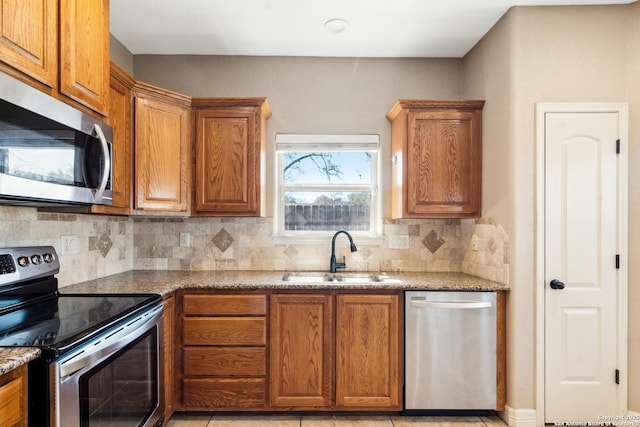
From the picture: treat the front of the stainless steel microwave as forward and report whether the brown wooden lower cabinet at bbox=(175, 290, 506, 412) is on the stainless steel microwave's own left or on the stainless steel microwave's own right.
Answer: on the stainless steel microwave's own left

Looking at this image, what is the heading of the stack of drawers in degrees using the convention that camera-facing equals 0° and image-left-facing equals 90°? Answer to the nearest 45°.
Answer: approximately 0°

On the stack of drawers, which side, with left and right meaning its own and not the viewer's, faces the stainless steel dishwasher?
left

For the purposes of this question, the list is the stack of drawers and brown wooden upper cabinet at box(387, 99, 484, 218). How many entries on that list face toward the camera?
2

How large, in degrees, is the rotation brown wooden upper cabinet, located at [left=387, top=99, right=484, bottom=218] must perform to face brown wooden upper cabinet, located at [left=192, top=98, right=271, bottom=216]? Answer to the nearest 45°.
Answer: approximately 90° to its right

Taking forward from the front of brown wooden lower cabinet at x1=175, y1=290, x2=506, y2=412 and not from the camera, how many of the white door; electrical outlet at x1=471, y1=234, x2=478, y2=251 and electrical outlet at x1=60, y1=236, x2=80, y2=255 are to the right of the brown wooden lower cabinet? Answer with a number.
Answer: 1

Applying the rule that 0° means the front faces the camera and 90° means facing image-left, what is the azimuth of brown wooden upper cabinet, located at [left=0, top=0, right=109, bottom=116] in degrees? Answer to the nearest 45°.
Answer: approximately 315°
